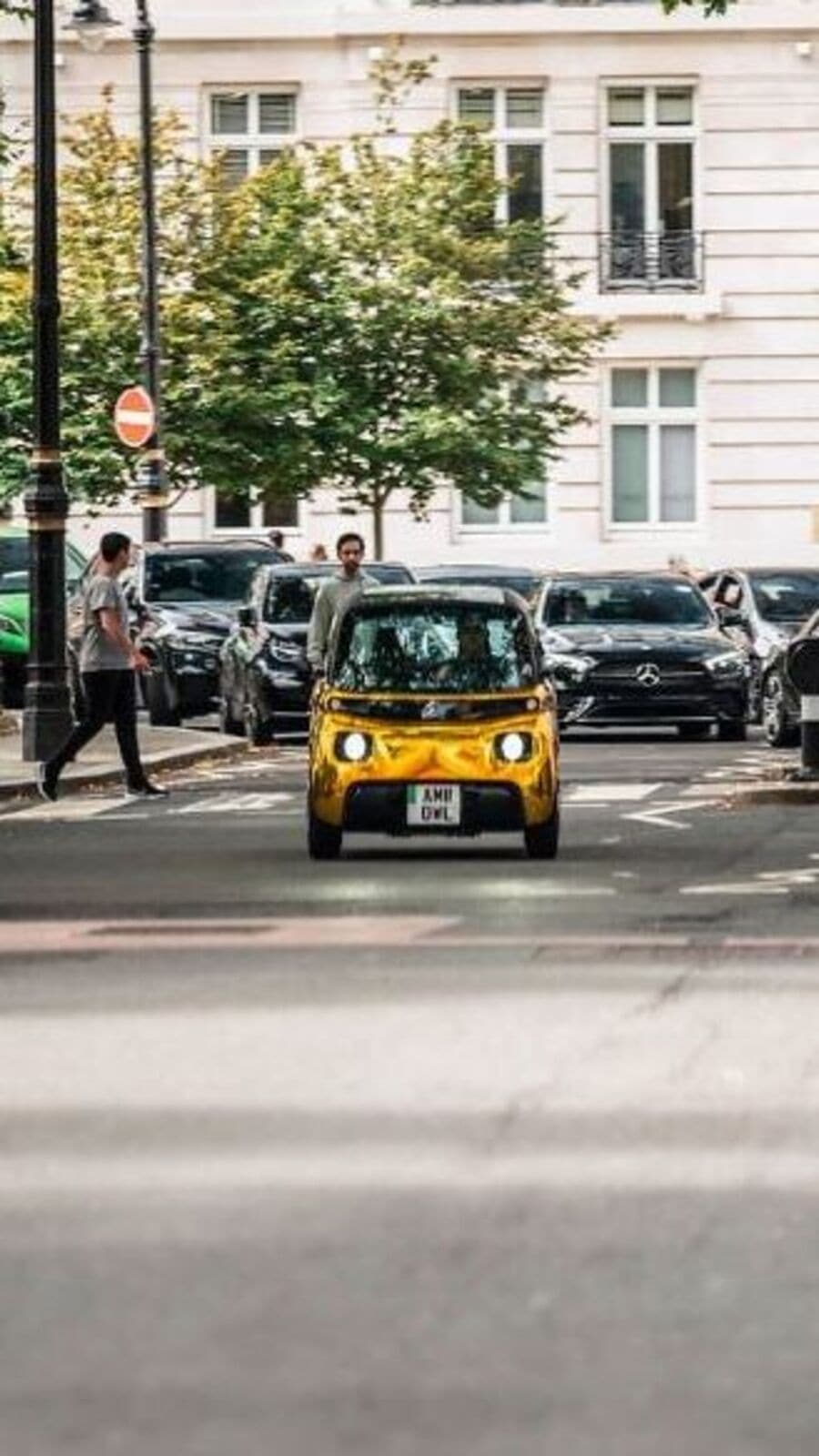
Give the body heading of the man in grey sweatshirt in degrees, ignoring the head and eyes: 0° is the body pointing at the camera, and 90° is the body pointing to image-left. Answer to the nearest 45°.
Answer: approximately 0°

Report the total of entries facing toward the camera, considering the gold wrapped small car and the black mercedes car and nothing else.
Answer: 2

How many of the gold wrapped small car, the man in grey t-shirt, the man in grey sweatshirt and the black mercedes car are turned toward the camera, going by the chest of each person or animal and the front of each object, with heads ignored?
3

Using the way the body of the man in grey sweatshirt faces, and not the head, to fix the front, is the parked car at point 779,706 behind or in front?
behind

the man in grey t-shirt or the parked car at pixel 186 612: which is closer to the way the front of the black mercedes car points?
the man in grey t-shirt

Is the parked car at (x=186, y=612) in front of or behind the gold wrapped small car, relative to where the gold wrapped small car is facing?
behind

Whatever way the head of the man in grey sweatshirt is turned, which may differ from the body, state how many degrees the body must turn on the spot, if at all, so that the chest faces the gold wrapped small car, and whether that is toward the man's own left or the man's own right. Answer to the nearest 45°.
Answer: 0° — they already face it

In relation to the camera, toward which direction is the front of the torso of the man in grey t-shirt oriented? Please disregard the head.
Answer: to the viewer's right

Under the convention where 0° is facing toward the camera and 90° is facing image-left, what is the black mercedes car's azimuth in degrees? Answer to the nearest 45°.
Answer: approximately 0°

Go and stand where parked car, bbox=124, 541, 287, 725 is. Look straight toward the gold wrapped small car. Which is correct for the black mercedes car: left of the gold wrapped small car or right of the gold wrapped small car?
left
